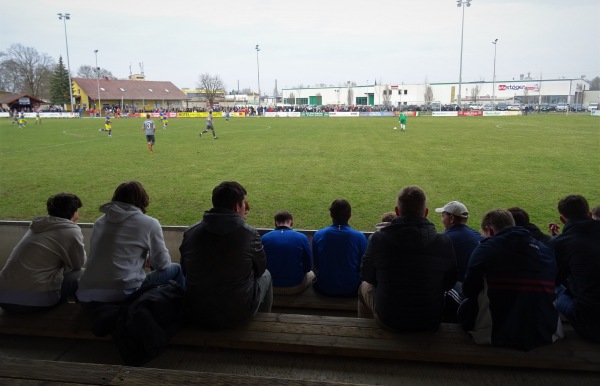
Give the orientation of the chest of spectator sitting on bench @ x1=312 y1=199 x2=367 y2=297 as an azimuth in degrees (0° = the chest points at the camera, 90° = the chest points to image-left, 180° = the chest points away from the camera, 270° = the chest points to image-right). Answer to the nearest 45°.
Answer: approximately 180°

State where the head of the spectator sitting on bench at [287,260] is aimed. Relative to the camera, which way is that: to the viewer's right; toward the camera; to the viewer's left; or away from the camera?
away from the camera

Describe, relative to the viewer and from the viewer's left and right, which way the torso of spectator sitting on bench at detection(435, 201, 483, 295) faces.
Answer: facing away from the viewer and to the left of the viewer

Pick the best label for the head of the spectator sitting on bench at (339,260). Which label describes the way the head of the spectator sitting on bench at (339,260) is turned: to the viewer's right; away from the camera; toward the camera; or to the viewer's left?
away from the camera

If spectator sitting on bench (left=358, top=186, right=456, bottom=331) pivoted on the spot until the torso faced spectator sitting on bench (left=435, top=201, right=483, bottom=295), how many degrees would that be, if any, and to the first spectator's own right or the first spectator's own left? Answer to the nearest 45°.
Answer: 0° — they already face them

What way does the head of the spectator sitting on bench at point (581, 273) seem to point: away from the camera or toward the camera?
away from the camera

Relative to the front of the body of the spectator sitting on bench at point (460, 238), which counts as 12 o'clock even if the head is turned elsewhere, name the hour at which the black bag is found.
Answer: The black bag is roughly at 9 o'clock from the spectator sitting on bench.

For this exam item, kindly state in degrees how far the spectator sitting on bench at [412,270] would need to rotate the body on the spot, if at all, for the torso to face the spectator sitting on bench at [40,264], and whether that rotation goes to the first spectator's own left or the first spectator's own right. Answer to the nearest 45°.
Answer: approximately 90° to the first spectator's own left

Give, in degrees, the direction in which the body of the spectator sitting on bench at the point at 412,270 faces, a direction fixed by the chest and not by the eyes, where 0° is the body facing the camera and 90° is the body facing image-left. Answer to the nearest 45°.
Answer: approximately 180°

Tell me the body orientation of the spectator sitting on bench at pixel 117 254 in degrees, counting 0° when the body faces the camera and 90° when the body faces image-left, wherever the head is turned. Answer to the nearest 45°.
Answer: approximately 225°

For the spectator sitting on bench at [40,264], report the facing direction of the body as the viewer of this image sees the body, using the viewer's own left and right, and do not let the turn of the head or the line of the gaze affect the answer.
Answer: facing away from the viewer and to the right of the viewer

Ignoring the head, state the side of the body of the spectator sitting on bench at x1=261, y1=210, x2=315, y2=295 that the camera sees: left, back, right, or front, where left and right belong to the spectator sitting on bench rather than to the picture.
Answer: back

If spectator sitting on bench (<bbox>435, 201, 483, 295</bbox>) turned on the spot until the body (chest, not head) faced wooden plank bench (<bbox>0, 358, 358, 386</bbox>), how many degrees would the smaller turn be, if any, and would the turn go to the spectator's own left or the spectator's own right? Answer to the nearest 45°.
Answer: approximately 90° to the spectator's own left
